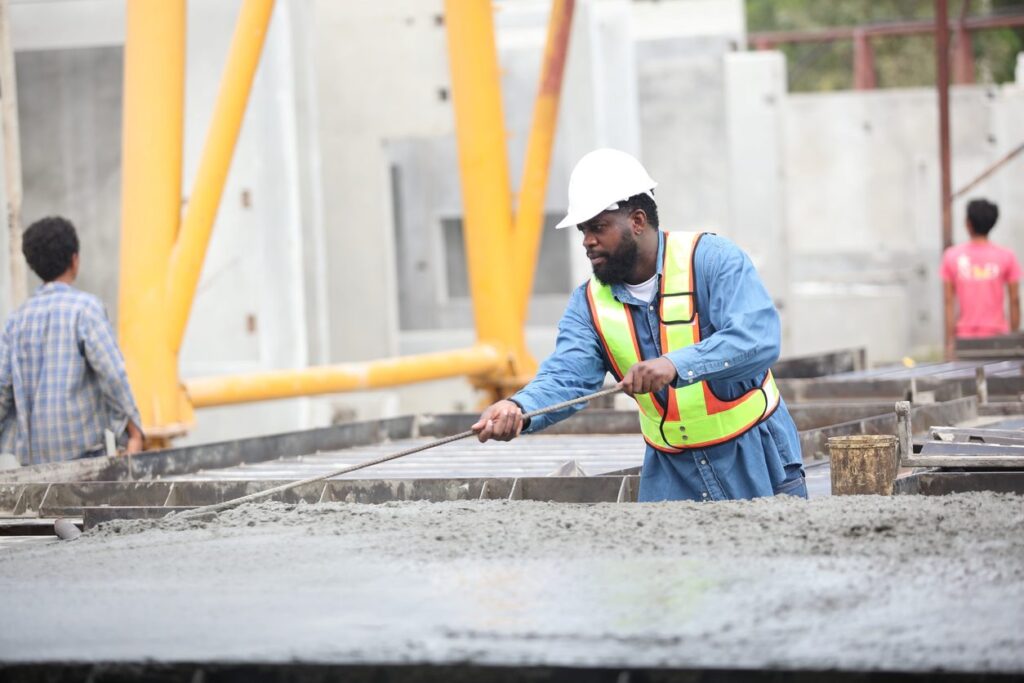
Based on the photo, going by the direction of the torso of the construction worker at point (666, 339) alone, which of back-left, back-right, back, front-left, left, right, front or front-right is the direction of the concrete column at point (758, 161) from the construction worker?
back-right

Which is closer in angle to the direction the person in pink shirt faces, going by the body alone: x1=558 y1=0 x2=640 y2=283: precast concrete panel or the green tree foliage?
the green tree foliage

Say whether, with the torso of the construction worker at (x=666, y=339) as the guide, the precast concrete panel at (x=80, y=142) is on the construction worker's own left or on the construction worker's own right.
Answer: on the construction worker's own right

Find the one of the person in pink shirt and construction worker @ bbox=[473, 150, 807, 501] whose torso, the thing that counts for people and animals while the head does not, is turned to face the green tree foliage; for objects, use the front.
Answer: the person in pink shirt

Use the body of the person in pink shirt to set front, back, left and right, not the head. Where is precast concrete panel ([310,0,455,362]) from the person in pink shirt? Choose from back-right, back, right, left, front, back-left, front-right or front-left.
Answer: left

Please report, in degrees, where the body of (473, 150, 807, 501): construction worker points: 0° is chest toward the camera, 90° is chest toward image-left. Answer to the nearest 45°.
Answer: approximately 45°

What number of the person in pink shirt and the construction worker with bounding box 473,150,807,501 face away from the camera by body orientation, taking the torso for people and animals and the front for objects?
1

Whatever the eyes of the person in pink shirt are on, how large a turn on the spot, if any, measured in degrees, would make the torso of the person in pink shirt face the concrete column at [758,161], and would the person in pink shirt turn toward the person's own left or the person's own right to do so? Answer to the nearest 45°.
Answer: approximately 45° to the person's own left

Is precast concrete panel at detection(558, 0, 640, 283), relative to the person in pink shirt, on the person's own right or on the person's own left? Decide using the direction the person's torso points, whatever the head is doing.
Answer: on the person's own left

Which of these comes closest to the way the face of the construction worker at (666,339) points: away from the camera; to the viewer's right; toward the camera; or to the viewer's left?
to the viewer's left
